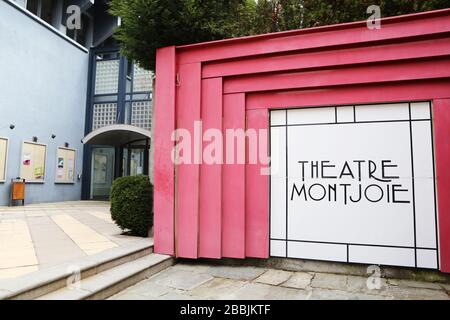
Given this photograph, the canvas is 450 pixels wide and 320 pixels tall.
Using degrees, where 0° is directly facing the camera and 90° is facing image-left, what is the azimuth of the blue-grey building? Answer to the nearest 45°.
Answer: approximately 315°

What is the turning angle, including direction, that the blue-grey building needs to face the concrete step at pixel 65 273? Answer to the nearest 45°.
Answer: approximately 45° to its right
